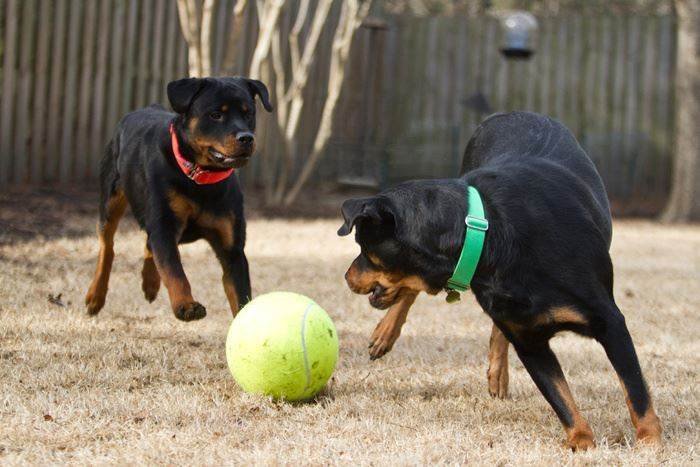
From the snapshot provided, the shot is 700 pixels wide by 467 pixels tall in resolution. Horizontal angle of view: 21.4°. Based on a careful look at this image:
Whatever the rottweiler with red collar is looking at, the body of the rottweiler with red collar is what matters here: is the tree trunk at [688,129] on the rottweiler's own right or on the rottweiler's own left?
on the rottweiler's own left

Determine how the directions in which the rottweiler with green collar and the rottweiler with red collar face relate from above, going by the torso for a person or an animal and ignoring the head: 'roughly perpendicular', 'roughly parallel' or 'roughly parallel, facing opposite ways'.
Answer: roughly perpendicular

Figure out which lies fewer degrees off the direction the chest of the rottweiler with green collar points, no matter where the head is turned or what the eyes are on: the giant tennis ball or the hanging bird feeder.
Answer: the giant tennis ball

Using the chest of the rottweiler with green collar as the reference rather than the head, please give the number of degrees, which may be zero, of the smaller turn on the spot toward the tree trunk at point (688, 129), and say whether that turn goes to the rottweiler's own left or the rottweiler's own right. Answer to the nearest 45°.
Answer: approximately 135° to the rottweiler's own right

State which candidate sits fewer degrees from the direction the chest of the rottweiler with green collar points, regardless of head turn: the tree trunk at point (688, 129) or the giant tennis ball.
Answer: the giant tennis ball
